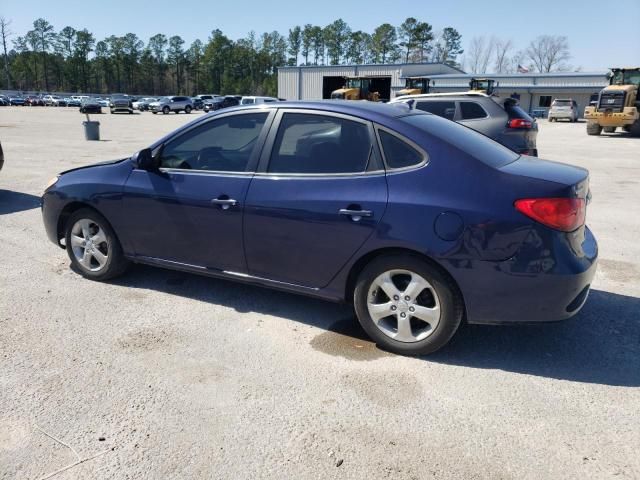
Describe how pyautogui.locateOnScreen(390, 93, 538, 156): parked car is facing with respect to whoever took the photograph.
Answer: facing away from the viewer and to the left of the viewer

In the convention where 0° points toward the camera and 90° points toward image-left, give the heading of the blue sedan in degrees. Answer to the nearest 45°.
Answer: approximately 135°

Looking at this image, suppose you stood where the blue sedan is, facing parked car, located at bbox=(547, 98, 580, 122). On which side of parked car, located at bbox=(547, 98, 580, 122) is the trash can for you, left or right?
left

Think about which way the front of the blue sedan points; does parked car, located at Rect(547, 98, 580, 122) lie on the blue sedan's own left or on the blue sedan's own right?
on the blue sedan's own right

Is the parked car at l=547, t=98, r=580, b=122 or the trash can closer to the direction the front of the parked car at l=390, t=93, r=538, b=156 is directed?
the trash can

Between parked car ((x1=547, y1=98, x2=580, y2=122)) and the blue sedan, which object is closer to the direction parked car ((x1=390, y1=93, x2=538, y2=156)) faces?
the parked car

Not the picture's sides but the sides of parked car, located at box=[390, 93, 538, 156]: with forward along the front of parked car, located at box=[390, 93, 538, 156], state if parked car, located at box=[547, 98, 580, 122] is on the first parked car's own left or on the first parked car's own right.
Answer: on the first parked car's own right

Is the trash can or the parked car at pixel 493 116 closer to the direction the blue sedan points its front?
the trash can

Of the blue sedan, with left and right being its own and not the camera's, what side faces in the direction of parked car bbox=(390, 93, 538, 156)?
right
